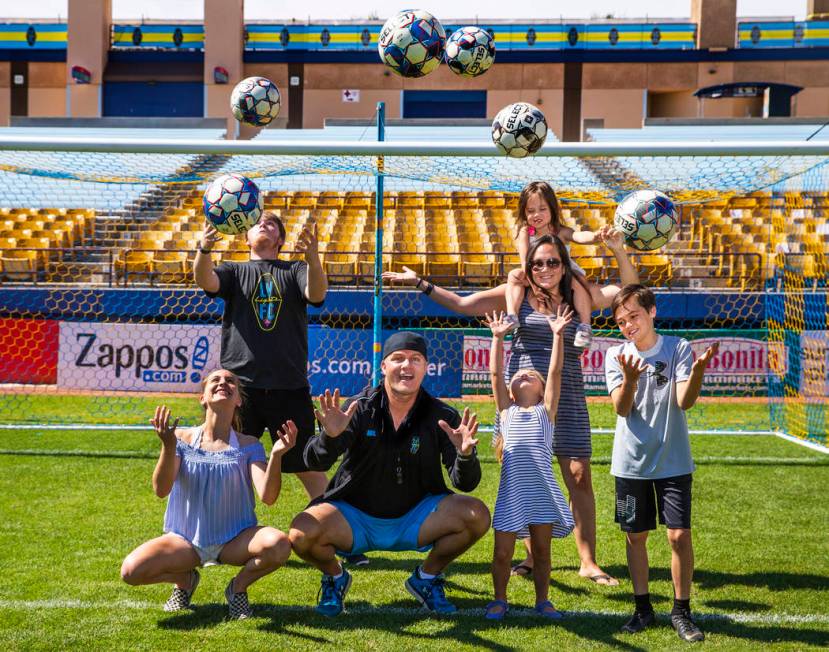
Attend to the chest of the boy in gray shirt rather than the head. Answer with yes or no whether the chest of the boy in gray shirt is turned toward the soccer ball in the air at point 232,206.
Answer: no

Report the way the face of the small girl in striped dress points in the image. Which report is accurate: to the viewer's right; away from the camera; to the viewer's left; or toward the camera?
toward the camera

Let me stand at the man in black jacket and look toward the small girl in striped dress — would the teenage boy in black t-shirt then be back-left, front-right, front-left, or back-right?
back-left

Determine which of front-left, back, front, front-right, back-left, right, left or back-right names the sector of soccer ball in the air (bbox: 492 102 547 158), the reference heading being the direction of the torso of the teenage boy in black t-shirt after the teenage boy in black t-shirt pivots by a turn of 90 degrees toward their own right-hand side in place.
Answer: back

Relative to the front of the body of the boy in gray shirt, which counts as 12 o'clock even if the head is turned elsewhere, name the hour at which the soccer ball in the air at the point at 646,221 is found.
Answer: The soccer ball in the air is roughly at 6 o'clock from the boy in gray shirt.

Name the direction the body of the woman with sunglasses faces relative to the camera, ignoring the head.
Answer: toward the camera

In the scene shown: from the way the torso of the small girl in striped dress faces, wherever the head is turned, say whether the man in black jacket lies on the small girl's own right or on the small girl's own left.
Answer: on the small girl's own right

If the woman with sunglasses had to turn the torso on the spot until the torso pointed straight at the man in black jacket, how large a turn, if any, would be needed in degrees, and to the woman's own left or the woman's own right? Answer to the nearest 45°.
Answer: approximately 45° to the woman's own right

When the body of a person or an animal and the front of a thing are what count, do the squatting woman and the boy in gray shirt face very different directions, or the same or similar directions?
same or similar directions

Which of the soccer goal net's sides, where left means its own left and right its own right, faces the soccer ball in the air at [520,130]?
front

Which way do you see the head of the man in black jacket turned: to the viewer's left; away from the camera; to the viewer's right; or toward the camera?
toward the camera

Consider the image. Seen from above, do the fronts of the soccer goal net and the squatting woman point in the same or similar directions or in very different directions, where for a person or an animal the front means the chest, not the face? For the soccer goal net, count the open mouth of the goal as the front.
same or similar directions

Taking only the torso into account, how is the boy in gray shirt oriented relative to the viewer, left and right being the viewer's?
facing the viewer

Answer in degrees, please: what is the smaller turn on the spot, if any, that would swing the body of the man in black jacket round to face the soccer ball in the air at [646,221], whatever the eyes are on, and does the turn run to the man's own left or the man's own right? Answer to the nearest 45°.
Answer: approximately 135° to the man's own left

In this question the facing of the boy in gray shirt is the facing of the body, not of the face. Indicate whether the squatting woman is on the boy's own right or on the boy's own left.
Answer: on the boy's own right

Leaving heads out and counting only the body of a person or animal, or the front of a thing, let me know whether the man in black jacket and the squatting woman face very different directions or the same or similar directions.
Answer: same or similar directions

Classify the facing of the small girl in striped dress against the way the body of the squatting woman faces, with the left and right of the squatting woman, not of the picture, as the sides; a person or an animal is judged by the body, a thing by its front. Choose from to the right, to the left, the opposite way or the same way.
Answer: the same way

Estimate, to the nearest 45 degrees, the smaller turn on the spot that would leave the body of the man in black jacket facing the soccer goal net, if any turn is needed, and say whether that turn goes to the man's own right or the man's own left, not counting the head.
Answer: approximately 180°

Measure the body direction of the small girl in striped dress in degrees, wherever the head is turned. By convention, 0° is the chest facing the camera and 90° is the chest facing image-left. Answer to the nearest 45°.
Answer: approximately 0°
